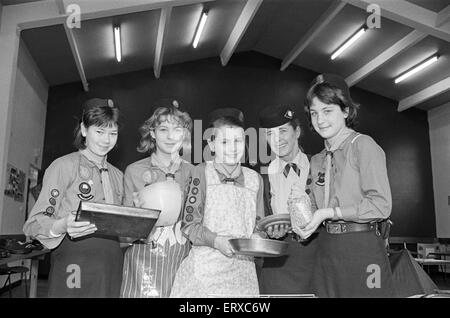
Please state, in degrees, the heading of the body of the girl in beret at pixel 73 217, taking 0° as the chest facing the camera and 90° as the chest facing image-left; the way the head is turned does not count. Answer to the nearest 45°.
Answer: approximately 315°

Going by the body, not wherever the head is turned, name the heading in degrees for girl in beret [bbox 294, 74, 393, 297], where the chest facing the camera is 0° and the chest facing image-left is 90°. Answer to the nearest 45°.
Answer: approximately 45°

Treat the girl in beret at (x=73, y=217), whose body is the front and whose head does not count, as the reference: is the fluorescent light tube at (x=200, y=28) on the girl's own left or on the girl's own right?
on the girl's own left

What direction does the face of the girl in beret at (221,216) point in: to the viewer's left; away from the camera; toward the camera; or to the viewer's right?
toward the camera

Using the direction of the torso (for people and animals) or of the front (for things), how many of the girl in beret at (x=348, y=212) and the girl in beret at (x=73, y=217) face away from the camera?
0

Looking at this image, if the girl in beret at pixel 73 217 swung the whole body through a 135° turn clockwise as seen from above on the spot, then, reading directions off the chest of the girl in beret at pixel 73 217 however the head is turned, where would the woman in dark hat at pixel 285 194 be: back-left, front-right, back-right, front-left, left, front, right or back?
back

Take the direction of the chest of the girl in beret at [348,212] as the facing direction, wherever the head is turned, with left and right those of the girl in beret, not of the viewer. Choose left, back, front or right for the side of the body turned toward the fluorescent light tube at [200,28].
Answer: right

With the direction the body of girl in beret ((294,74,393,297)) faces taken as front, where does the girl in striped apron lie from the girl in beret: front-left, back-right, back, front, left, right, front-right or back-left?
front-right

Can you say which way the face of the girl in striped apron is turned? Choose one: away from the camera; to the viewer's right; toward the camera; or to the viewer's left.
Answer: toward the camera

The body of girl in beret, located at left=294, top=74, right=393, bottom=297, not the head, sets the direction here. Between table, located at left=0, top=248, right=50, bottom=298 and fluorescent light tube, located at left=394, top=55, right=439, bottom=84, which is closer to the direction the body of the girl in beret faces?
the table
